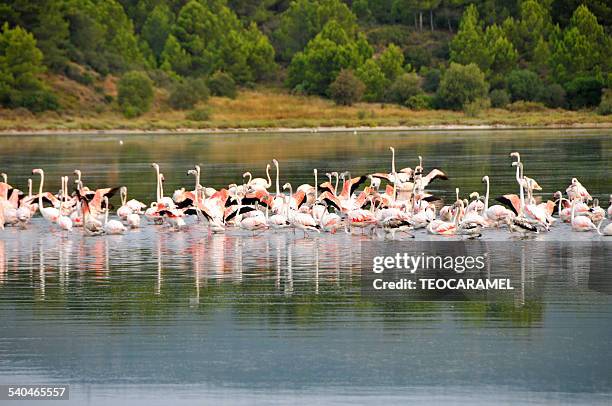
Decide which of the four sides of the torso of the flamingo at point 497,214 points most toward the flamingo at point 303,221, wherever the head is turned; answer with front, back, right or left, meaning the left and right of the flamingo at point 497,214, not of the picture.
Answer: front

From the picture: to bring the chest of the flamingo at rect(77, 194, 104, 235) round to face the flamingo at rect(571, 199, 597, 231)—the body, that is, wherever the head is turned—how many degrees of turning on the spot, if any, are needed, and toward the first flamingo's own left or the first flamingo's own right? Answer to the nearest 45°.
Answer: approximately 180°

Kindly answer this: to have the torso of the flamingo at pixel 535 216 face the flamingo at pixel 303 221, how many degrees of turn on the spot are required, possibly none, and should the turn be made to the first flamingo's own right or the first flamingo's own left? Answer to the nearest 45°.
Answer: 0° — it already faces it

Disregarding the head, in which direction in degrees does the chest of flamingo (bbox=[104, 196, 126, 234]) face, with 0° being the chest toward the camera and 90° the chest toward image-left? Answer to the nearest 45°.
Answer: approximately 90°

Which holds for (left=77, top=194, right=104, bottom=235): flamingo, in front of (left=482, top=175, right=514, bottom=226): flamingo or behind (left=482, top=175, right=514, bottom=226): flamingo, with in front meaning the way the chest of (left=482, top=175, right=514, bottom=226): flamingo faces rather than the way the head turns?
in front
